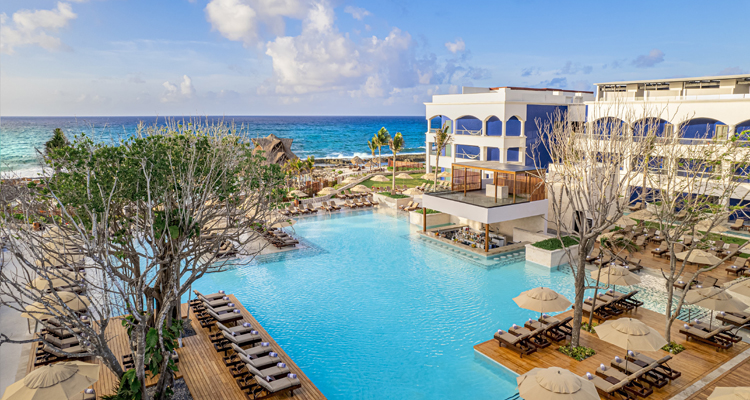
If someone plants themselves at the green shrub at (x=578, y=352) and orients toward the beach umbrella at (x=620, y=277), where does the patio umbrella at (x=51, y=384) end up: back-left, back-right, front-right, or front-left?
back-left

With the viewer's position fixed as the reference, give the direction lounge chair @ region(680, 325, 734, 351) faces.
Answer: facing away from the viewer and to the left of the viewer

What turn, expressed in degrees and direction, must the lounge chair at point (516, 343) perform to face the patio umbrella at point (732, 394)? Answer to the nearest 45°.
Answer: approximately 180°
